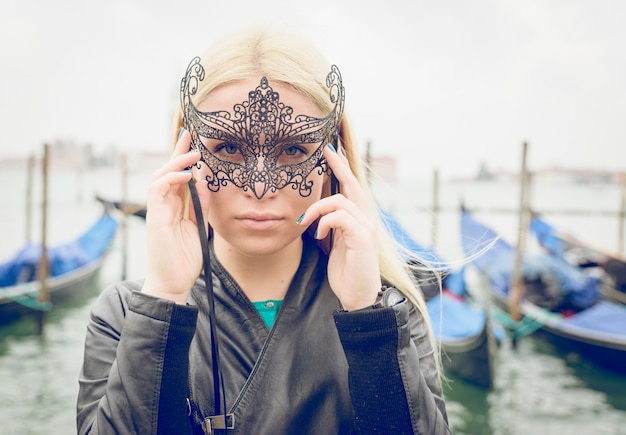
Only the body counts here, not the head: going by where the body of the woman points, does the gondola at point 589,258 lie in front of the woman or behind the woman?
behind

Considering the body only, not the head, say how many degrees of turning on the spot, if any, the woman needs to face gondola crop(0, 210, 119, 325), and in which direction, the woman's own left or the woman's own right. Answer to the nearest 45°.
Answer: approximately 135° to the woman's own right

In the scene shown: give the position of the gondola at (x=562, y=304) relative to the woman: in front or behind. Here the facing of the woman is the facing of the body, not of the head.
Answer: behind

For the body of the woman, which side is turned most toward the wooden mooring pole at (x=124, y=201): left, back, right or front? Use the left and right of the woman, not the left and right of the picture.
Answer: back

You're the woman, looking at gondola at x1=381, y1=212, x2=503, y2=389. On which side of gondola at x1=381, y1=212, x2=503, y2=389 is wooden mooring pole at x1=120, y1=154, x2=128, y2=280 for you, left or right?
left

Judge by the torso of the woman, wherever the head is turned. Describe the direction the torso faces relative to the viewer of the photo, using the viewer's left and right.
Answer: facing the viewer
